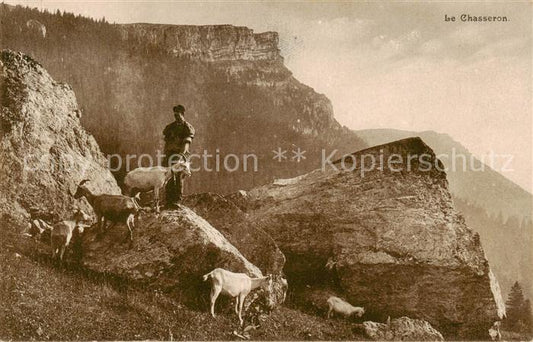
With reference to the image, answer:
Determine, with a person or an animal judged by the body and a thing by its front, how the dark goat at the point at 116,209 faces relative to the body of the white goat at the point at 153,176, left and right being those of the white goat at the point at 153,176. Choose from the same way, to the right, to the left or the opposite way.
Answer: the opposite way

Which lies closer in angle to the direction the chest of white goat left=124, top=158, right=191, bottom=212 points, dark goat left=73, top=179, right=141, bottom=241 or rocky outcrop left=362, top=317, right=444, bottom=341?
the rocky outcrop

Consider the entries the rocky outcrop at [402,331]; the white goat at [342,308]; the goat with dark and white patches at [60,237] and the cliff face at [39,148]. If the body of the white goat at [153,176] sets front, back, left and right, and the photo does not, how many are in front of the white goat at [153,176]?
2

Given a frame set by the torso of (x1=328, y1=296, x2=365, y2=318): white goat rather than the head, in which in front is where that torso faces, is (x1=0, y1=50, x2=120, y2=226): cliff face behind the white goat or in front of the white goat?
behind

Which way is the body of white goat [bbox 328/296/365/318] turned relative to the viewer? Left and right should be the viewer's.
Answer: facing to the right of the viewer

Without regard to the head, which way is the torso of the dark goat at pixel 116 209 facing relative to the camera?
to the viewer's left

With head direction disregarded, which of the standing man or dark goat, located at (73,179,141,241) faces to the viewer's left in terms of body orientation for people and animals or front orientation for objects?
the dark goat

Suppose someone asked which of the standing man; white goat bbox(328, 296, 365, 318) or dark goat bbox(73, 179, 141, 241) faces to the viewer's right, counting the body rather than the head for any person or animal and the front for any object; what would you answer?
white goat bbox(328, 296, 365, 318)

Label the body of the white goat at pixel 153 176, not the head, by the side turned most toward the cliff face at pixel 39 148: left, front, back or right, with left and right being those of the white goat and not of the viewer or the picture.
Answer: back

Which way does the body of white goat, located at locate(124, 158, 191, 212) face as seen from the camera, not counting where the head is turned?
to the viewer's right
